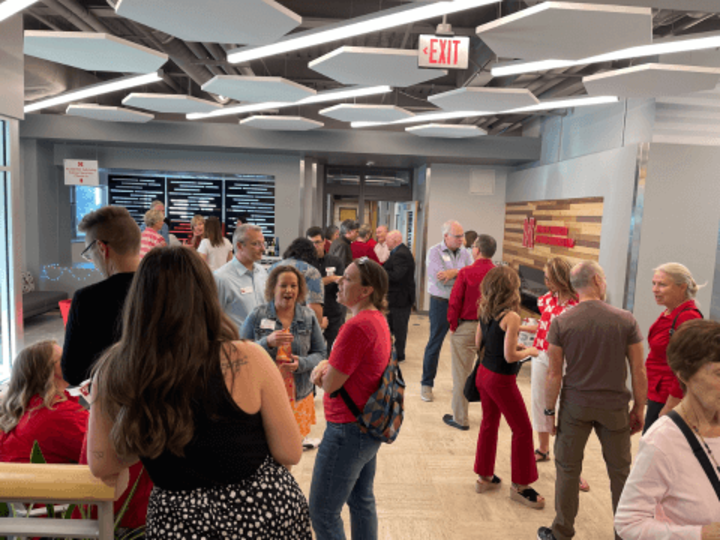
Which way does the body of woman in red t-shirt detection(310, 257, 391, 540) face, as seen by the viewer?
to the viewer's left

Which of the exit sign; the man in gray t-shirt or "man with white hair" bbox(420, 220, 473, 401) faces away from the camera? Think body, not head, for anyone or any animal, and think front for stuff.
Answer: the man in gray t-shirt

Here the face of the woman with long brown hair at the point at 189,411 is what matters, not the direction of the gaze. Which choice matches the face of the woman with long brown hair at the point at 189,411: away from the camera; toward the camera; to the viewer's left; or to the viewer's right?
away from the camera

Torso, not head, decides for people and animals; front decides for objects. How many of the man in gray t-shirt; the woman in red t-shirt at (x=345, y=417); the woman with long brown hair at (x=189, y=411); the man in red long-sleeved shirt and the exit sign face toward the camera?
1

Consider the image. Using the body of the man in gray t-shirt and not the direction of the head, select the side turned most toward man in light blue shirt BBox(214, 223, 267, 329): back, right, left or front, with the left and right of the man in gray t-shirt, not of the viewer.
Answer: left

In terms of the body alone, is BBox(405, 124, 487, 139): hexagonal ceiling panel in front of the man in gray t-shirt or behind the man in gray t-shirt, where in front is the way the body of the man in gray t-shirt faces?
in front

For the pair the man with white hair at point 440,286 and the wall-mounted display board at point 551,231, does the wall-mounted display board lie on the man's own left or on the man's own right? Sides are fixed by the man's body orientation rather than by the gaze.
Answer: on the man's own left

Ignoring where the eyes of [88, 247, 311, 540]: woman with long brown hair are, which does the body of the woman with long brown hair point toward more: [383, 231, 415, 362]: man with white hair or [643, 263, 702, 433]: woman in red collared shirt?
the man with white hair

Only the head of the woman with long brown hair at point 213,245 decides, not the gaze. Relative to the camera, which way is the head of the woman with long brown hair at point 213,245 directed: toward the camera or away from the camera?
away from the camera

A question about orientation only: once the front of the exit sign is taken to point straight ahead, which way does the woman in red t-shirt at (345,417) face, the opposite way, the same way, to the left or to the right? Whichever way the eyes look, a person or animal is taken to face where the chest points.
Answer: to the right

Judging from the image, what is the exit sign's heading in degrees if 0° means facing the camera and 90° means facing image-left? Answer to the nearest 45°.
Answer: approximately 0°

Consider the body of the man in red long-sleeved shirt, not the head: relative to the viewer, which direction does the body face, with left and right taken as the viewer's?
facing away from the viewer and to the left of the viewer

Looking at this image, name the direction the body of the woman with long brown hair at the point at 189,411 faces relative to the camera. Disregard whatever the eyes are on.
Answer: away from the camera

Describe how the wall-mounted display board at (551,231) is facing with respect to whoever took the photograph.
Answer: facing the viewer and to the left of the viewer

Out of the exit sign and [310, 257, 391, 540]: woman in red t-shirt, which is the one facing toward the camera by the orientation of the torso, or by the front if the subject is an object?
the exit sign
